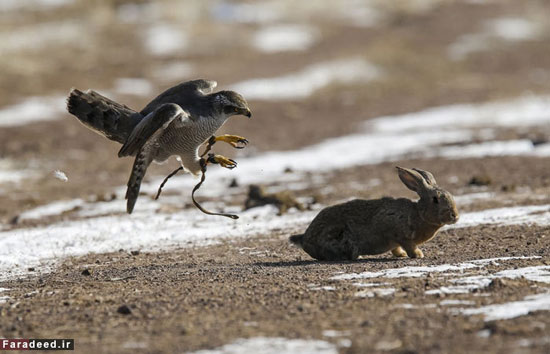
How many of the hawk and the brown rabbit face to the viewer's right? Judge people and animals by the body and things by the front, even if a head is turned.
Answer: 2

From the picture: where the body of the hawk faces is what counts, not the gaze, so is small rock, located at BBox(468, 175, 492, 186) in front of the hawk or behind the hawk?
in front

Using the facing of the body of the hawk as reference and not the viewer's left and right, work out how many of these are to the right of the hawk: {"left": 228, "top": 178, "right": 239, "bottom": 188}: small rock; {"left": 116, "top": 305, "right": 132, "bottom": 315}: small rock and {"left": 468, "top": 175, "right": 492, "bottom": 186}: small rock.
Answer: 1

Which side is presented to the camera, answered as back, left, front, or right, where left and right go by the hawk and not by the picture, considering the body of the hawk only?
right

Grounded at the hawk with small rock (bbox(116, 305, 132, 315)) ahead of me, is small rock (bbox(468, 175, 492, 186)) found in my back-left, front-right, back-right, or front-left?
back-left

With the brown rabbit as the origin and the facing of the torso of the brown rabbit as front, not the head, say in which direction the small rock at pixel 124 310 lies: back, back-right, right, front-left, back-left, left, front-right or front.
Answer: back-right

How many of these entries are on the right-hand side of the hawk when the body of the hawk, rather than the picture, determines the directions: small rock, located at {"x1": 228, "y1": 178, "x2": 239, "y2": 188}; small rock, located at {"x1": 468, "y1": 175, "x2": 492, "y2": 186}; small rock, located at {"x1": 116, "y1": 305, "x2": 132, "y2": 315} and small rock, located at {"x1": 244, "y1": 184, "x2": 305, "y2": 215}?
1

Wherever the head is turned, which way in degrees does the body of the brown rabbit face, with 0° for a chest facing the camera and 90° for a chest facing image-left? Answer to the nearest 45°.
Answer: approximately 270°

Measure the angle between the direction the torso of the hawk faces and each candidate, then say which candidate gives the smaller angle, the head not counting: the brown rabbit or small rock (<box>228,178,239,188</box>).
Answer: the brown rabbit

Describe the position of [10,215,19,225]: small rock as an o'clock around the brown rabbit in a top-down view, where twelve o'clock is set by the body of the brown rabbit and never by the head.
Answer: The small rock is roughly at 7 o'clock from the brown rabbit.

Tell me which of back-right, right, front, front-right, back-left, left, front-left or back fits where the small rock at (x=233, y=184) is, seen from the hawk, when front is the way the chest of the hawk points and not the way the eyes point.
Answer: left

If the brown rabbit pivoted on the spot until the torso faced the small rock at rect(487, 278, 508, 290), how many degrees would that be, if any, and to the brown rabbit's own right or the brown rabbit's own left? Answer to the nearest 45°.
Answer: approximately 45° to the brown rabbit's own right
